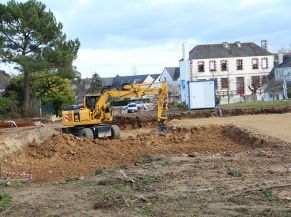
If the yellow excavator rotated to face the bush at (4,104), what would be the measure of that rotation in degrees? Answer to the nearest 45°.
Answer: approximately 135° to its left

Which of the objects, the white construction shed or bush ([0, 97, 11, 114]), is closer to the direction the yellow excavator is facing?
the white construction shed

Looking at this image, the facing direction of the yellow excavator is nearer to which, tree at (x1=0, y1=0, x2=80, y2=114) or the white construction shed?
the white construction shed

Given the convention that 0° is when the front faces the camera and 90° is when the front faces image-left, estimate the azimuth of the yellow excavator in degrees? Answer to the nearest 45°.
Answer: approximately 270°

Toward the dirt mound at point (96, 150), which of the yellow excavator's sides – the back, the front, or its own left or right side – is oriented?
right

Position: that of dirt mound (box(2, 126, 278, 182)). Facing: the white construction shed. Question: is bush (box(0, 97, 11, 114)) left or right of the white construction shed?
left

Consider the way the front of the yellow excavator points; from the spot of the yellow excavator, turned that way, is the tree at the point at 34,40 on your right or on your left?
on your left

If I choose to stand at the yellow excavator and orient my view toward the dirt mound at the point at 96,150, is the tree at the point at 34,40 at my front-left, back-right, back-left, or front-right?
back-right

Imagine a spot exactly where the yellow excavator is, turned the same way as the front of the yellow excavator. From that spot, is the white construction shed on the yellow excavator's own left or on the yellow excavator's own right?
on the yellow excavator's own left

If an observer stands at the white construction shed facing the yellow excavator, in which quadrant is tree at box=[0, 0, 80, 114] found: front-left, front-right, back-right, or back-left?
front-right
